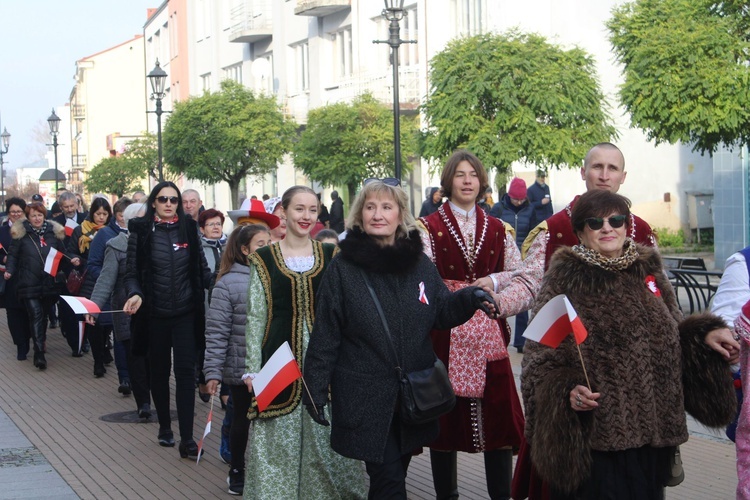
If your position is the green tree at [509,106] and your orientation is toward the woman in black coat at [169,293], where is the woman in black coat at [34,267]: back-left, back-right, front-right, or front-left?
front-right

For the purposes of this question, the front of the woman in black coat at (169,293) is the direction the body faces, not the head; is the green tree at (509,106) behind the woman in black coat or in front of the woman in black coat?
behind

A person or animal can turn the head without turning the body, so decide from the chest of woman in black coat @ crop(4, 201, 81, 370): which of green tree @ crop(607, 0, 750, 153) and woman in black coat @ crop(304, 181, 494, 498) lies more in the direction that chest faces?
the woman in black coat

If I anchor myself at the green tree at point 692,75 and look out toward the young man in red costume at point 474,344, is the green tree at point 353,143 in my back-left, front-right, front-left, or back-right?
back-right

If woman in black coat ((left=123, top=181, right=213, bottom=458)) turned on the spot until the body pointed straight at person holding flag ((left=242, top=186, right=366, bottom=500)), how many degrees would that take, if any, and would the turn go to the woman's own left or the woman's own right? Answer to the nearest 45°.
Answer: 0° — they already face them

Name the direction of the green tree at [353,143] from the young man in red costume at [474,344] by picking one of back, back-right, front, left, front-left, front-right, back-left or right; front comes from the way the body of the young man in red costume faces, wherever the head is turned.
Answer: back

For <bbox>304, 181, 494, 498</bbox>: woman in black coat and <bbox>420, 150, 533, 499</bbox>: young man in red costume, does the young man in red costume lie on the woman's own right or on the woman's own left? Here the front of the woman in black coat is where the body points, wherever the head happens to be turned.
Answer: on the woman's own left

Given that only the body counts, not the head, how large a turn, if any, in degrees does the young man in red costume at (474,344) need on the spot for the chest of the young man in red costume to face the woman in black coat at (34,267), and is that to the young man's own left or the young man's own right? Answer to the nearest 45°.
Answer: approximately 135° to the young man's own right

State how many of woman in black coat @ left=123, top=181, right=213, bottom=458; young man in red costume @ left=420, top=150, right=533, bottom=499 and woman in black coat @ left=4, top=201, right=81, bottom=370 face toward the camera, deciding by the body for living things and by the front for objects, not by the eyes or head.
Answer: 3

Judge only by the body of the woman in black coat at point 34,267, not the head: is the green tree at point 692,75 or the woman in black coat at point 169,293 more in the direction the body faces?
the woman in black coat

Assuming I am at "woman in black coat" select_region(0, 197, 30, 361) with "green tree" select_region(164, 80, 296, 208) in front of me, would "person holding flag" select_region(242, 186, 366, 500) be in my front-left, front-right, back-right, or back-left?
back-right

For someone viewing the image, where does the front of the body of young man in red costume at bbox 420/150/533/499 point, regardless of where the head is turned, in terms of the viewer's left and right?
facing the viewer

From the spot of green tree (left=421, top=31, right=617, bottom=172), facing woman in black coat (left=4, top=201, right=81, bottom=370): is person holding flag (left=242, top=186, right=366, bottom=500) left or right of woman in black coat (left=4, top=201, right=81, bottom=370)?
left
